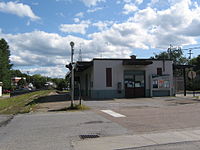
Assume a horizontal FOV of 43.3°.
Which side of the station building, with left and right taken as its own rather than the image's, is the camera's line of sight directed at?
front
